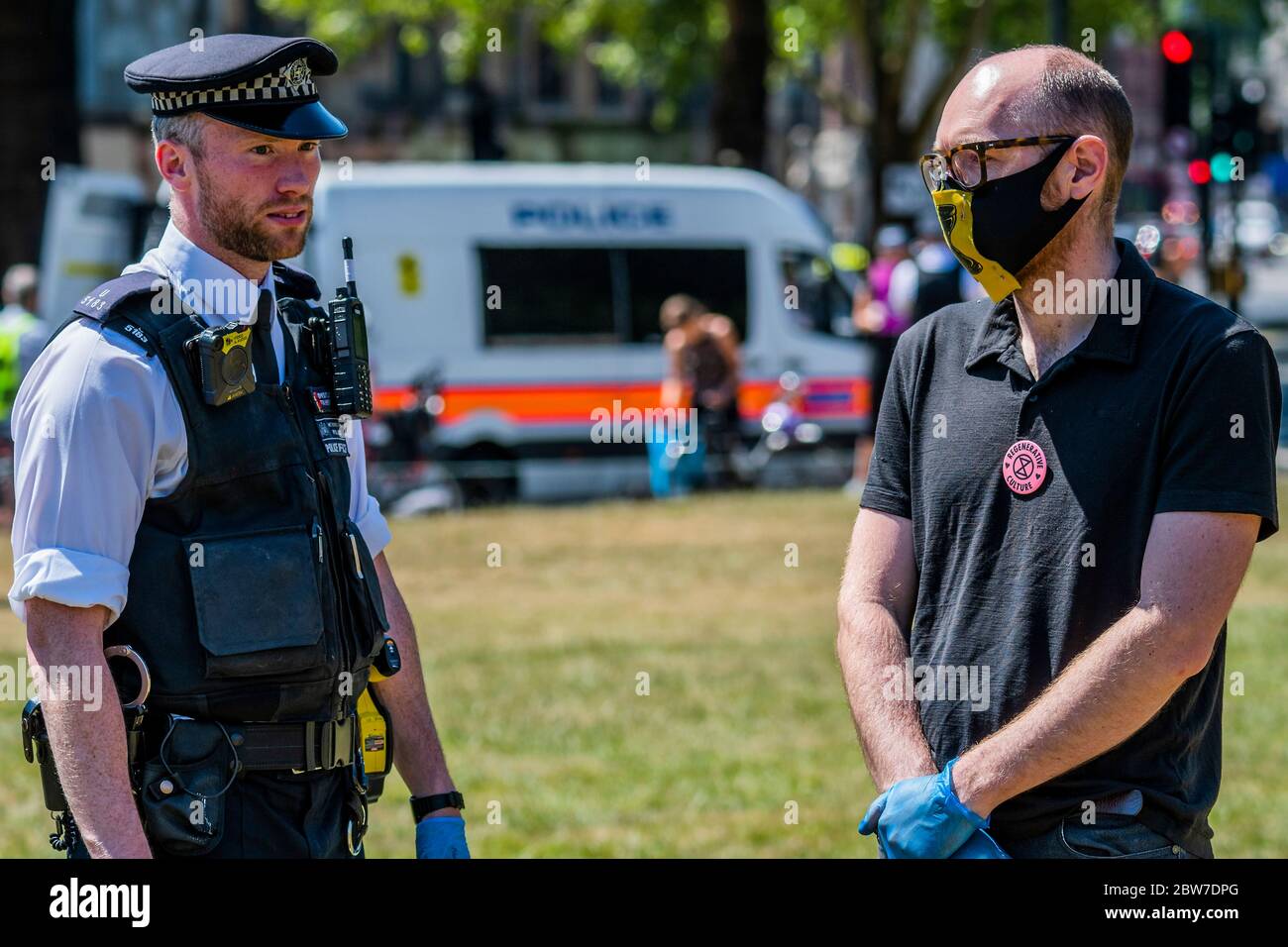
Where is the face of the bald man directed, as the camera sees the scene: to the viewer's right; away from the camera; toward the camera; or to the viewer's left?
to the viewer's left

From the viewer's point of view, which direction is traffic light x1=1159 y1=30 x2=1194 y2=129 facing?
toward the camera

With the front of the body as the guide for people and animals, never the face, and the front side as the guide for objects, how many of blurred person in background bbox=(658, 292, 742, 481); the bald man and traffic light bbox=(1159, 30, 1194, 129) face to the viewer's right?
0

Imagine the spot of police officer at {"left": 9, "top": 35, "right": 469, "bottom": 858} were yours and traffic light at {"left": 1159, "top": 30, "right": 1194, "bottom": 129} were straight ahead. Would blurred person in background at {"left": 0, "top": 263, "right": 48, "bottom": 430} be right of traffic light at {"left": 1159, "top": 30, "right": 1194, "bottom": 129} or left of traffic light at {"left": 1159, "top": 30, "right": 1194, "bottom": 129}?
left

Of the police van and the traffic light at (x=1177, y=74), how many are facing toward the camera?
1

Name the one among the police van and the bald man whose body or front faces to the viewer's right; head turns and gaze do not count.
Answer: the police van

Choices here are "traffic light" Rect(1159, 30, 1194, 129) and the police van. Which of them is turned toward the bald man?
the traffic light

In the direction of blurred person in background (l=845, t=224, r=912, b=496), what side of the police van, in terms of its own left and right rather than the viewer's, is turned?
front

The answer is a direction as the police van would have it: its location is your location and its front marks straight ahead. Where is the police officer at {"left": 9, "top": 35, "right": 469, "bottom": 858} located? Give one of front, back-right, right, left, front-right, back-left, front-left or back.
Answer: right

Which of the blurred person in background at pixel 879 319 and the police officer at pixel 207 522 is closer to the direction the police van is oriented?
the blurred person in background

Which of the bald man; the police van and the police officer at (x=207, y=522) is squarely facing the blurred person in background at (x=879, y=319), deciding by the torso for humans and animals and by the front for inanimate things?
the police van

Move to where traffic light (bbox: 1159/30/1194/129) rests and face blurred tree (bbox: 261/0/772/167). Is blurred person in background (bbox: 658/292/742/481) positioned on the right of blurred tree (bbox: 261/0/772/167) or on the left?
left

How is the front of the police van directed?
to the viewer's right
